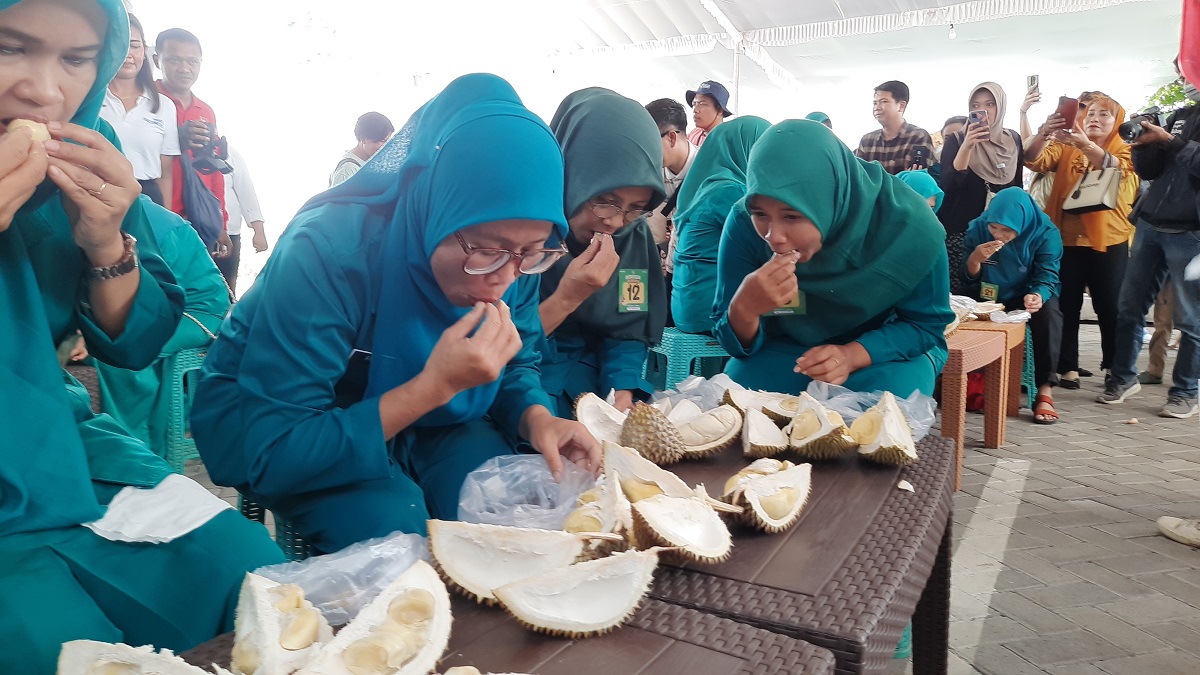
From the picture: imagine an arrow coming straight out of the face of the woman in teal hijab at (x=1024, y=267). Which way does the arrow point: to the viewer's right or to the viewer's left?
to the viewer's left

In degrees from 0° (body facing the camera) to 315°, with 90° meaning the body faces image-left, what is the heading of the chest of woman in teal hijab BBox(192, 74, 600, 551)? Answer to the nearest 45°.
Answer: approximately 315°

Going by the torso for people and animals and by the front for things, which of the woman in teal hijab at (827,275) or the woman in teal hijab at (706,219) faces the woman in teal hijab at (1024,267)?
the woman in teal hijab at (706,219)

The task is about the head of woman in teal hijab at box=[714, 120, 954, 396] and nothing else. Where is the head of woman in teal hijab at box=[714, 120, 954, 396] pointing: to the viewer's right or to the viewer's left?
to the viewer's left

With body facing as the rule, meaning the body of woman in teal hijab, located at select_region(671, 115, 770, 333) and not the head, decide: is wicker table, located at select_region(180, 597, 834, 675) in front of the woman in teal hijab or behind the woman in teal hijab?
behind

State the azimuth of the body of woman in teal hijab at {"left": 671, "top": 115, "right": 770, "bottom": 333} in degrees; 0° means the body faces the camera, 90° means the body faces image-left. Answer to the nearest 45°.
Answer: approximately 225°

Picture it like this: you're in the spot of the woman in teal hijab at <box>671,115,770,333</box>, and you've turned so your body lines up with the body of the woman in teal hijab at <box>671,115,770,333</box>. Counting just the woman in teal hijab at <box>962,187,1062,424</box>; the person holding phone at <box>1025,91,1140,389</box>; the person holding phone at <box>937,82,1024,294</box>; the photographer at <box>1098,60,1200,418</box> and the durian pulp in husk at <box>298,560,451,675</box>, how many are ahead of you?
4

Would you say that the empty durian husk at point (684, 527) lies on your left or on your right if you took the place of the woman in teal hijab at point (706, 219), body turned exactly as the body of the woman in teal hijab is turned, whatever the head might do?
on your right

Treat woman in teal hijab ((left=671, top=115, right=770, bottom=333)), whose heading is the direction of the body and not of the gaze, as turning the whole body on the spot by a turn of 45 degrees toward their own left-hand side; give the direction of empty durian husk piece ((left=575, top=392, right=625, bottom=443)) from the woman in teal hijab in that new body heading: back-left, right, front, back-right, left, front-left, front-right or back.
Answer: back

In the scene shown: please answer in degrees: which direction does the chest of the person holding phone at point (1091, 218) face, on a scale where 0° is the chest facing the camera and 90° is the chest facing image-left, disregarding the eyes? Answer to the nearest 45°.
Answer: approximately 45°
